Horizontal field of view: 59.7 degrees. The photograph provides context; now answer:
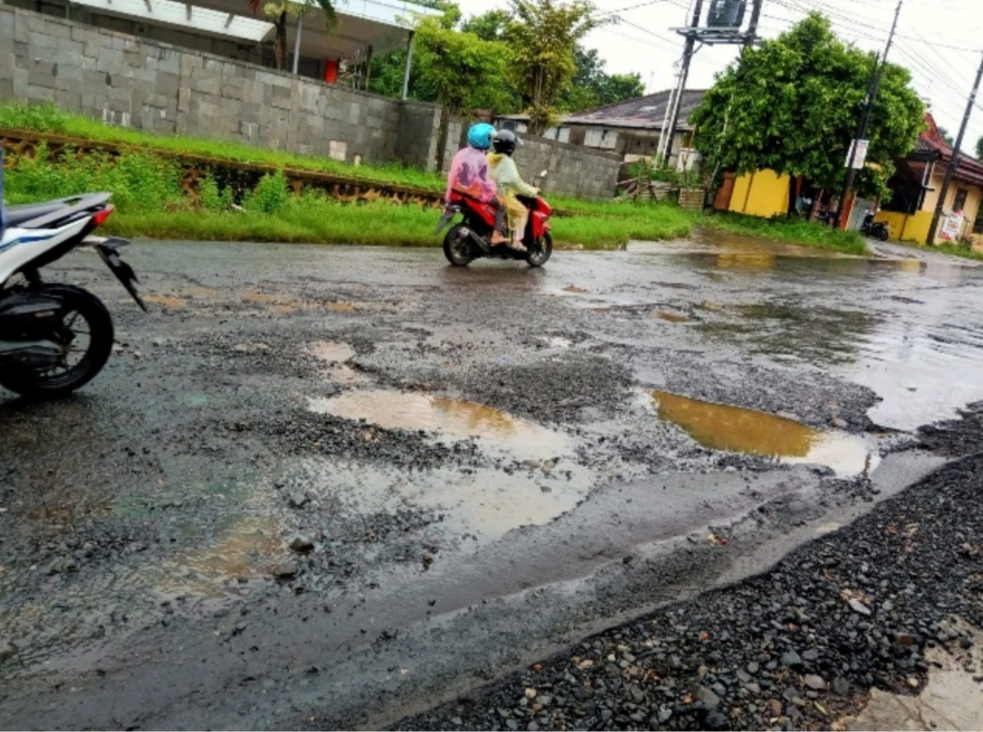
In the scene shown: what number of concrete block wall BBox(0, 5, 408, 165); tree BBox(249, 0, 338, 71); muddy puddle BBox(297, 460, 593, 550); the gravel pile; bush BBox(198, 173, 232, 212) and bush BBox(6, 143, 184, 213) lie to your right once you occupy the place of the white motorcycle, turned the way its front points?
4

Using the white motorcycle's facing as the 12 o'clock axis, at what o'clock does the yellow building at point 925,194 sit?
The yellow building is roughly at 5 o'clock from the white motorcycle.

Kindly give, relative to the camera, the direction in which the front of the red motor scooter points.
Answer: facing to the right of the viewer

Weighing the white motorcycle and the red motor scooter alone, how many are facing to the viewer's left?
1

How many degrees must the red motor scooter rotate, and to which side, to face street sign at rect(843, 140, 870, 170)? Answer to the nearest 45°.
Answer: approximately 45° to its left

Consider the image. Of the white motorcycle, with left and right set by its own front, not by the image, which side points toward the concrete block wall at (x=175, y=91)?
right

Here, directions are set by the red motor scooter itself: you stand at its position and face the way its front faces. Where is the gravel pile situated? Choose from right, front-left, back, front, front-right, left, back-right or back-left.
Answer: right

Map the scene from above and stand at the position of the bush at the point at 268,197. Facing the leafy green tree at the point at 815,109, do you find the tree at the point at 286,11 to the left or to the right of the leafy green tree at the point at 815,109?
left

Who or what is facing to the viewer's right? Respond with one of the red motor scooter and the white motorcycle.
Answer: the red motor scooter

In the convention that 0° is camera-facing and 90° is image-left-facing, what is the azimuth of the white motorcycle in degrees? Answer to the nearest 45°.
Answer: approximately 90°

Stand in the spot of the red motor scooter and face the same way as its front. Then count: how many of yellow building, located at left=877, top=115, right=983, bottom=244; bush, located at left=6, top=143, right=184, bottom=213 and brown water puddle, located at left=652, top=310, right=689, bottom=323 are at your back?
1

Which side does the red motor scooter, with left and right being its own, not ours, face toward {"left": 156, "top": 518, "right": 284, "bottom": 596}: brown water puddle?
right

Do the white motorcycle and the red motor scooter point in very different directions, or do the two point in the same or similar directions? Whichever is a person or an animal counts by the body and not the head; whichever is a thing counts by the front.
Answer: very different directions

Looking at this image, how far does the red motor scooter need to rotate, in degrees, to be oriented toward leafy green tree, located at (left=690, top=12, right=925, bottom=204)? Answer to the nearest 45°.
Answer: approximately 45° to its left
